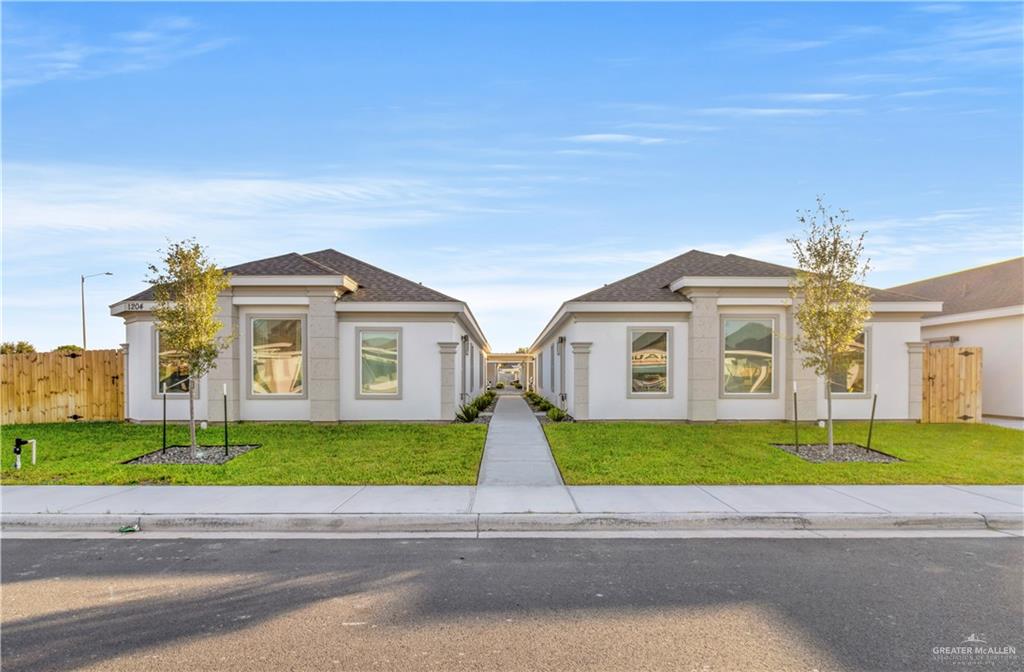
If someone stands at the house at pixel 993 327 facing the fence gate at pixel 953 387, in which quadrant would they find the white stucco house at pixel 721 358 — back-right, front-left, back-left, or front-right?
front-right

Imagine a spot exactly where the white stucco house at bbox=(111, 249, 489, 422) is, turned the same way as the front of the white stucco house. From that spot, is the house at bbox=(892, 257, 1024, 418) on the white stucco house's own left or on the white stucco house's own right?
on the white stucco house's own left

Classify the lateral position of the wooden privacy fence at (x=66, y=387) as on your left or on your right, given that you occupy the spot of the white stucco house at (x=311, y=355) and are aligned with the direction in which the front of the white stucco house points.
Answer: on your right

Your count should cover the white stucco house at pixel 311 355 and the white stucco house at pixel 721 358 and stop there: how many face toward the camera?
2

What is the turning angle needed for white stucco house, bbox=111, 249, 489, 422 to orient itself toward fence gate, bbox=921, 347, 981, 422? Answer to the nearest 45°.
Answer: approximately 90° to its left

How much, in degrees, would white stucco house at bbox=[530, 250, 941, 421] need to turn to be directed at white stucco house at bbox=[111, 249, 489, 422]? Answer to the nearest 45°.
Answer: approximately 90° to its right

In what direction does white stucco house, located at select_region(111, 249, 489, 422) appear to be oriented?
toward the camera

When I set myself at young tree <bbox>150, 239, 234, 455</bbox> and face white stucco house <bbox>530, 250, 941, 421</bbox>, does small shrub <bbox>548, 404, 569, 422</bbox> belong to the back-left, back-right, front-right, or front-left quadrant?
front-left

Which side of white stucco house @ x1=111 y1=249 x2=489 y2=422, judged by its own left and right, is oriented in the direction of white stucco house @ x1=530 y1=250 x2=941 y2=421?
left
